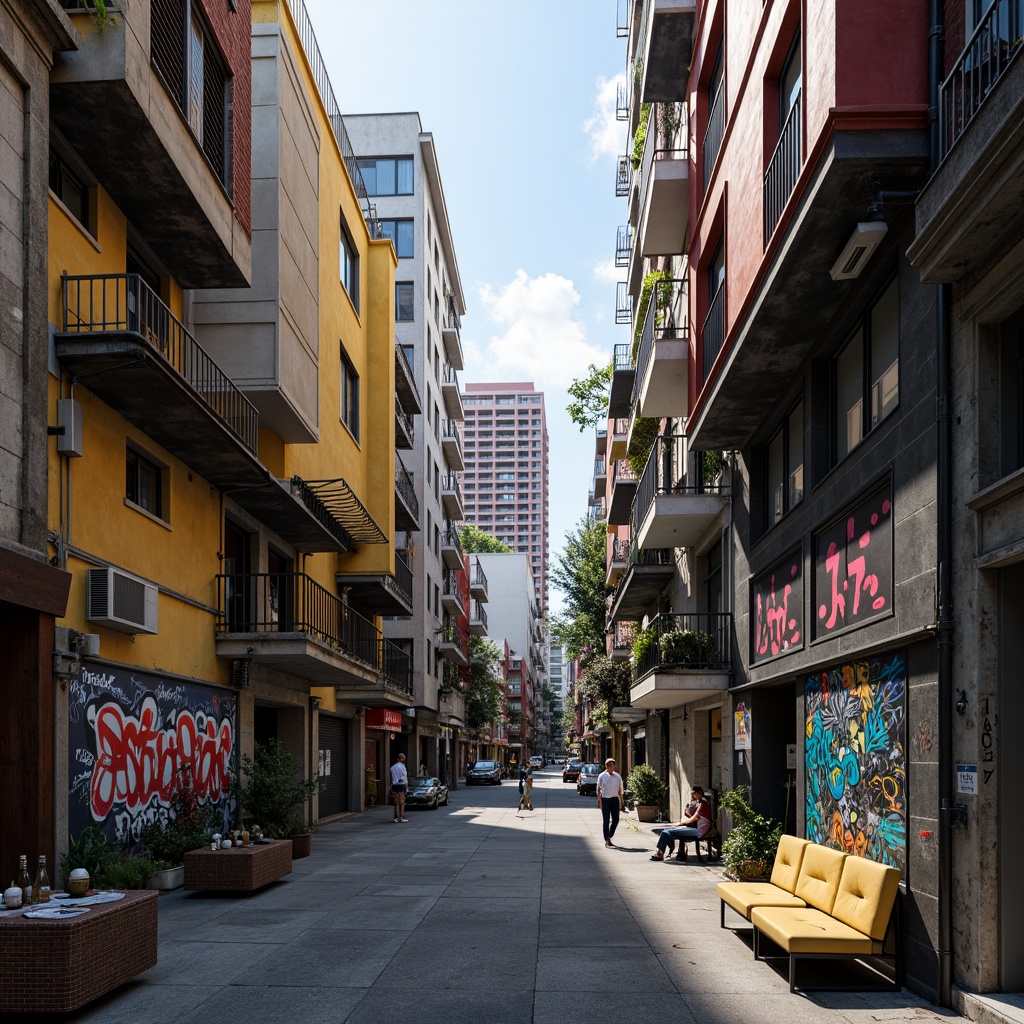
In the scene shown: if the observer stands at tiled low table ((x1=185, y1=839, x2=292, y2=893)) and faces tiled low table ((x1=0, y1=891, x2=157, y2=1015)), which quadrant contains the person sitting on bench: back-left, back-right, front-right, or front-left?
back-left

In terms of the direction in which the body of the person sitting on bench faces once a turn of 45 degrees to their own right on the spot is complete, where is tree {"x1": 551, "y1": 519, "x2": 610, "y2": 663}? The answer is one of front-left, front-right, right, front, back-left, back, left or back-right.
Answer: front-right

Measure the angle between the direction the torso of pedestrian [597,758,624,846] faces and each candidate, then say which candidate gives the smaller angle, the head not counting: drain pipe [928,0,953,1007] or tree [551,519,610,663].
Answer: the drain pipe

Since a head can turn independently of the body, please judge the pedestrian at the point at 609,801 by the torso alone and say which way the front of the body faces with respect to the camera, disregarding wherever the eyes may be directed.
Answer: toward the camera

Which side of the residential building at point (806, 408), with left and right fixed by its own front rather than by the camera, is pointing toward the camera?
left

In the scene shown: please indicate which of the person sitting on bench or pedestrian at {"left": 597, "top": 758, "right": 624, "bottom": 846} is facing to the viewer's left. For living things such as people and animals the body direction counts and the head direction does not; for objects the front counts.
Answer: the person sitting on bench

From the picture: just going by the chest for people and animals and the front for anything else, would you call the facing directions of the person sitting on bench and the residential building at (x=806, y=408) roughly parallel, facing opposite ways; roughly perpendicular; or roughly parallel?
roughly parallel

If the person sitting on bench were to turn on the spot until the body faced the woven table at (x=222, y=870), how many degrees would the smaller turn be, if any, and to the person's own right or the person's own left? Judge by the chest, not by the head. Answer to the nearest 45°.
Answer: approximately 45° to the person's own left

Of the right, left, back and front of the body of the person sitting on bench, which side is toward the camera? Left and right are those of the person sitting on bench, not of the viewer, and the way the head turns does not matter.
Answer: left

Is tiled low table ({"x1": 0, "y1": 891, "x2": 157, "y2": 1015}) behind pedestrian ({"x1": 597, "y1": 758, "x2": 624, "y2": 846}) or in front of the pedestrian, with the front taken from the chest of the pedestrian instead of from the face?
in front

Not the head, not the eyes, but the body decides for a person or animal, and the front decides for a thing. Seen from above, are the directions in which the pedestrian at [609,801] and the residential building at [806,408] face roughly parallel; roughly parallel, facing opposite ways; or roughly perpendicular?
roughly perpendicular
